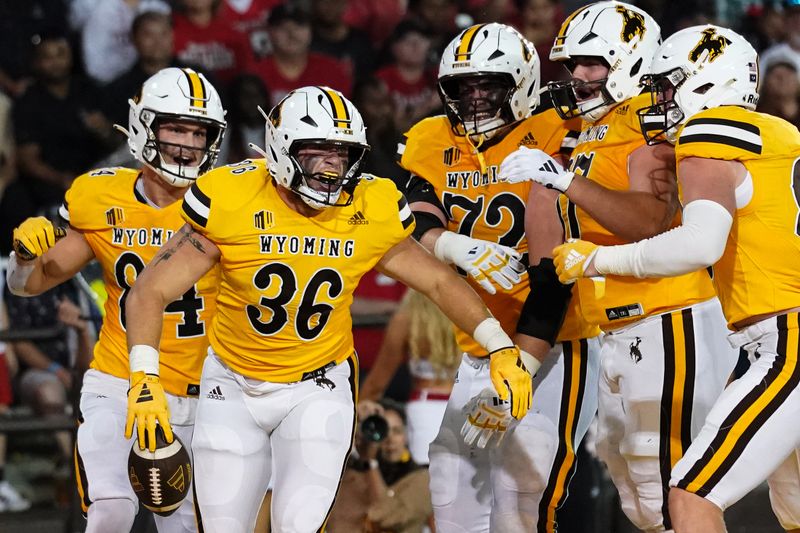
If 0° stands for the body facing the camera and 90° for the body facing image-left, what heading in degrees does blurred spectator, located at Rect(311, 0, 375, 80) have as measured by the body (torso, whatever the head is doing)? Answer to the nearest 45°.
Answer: approximately 0°

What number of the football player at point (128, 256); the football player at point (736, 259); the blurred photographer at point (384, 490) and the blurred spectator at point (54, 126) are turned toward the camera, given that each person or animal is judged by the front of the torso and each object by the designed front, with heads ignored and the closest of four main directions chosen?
3

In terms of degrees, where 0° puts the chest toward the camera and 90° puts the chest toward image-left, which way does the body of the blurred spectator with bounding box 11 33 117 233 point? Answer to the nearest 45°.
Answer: approximately 0°

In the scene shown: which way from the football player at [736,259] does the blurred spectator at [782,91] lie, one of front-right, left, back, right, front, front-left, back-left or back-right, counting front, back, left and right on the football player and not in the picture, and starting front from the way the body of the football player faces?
right

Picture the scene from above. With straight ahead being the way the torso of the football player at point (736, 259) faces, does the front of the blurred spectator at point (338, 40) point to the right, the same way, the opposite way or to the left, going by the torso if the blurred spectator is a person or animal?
to the left

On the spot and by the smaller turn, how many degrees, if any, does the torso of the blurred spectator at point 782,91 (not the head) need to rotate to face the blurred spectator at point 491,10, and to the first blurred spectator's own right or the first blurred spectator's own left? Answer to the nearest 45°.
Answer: approximately 90° to the first blurred spectator's own right

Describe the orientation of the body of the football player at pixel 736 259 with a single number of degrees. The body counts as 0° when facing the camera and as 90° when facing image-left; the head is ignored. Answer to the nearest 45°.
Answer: approximately 90°

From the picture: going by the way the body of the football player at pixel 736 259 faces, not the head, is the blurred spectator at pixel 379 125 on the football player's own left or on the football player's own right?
on the football player's own right

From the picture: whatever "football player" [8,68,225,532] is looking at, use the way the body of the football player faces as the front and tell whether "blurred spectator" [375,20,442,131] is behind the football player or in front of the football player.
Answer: behind
